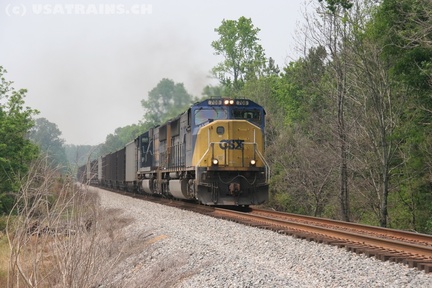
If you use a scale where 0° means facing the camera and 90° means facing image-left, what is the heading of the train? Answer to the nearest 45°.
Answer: approximately 0°

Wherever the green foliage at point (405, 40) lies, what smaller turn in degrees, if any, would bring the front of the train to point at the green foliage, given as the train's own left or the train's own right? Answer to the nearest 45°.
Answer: approximately 90° to the train's own left

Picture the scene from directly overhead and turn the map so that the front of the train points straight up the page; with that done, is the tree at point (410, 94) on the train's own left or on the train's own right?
on the train's own left
